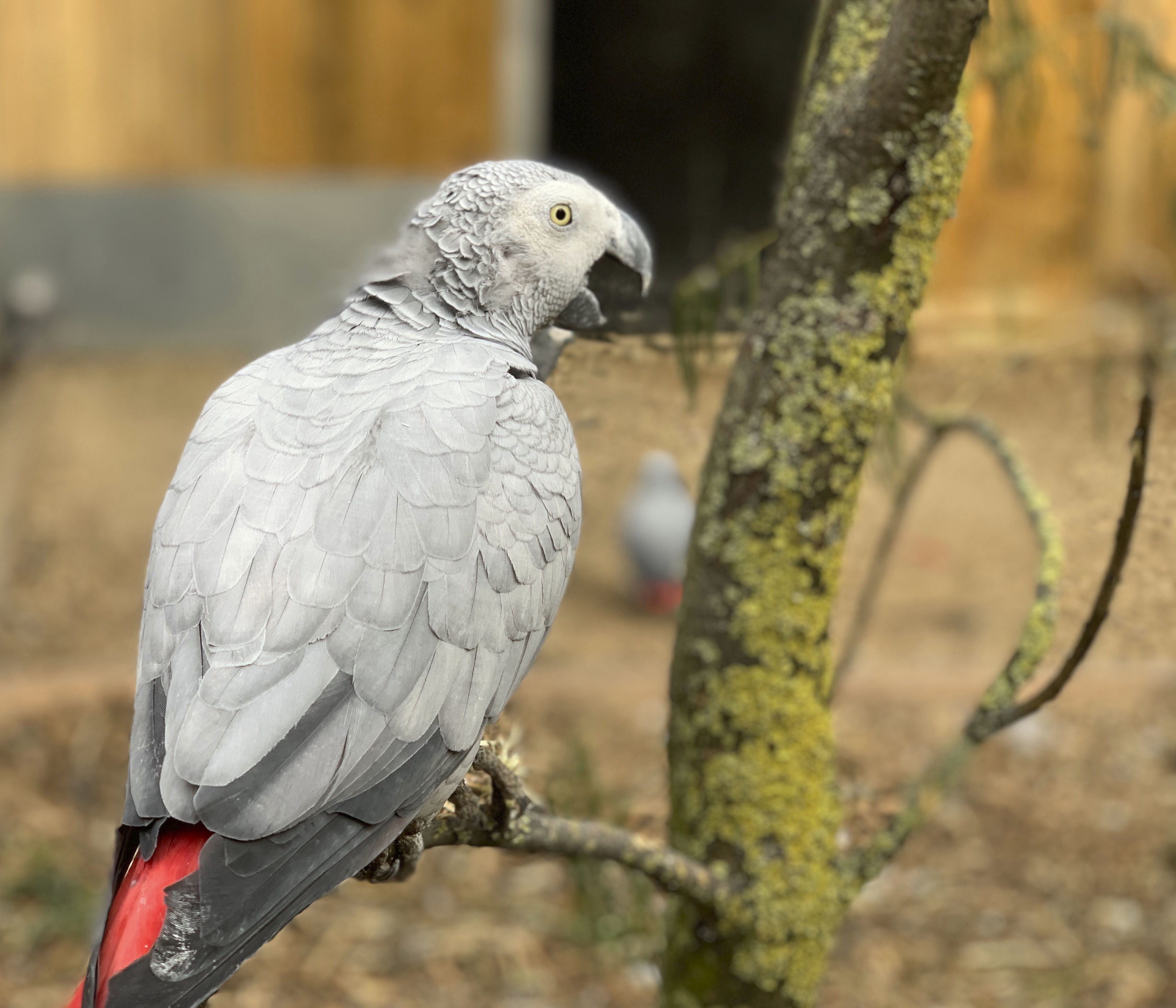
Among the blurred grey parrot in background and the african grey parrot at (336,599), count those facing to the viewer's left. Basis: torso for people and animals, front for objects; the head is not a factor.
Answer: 0

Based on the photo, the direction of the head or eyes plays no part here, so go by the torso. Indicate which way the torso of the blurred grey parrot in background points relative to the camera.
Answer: away from the camera

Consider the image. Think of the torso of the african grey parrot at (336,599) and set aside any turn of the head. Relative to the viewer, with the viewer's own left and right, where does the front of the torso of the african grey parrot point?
facing away from the viewer and to the right of the viewer

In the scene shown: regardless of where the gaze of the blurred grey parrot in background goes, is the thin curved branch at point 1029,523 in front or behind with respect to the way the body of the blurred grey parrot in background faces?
behind

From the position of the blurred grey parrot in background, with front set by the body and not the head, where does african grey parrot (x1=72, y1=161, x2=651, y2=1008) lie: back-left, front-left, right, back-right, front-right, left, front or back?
back

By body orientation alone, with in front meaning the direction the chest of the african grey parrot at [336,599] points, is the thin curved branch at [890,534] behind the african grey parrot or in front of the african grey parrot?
in front

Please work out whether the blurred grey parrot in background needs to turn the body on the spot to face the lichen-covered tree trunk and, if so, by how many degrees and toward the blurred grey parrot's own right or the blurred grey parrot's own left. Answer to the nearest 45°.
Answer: approximately 180°

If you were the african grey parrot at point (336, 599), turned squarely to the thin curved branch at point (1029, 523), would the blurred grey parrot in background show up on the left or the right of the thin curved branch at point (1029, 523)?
left
